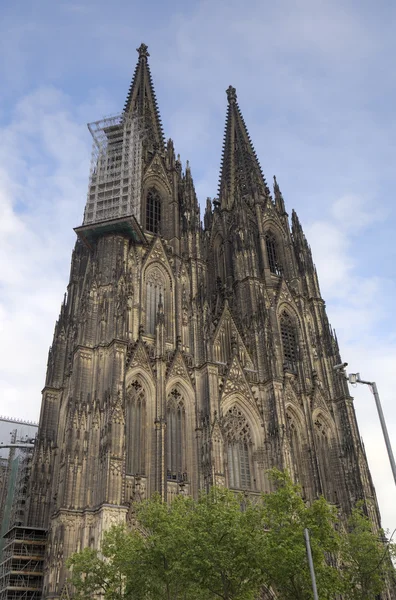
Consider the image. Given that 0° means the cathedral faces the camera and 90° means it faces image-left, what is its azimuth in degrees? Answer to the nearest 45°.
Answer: approximately 315°
